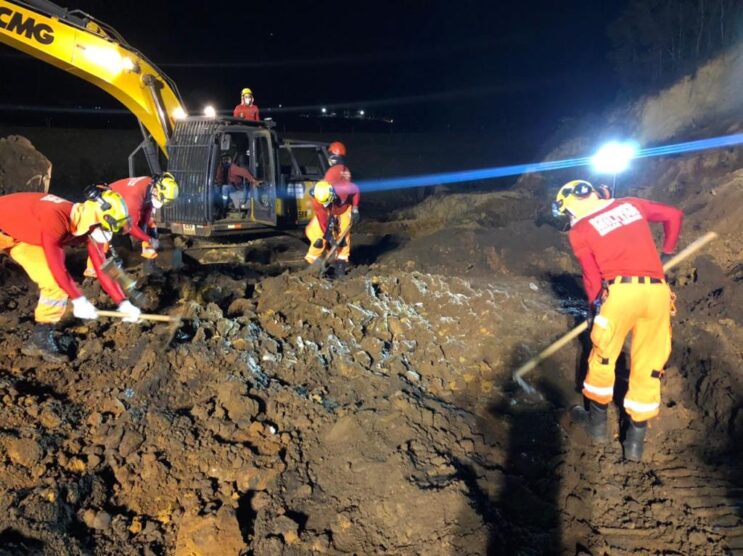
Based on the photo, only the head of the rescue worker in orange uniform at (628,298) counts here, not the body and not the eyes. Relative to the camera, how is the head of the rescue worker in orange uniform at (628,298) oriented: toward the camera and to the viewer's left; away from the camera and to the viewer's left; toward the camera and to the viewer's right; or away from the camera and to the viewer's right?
away from the camera and to the viewer's left

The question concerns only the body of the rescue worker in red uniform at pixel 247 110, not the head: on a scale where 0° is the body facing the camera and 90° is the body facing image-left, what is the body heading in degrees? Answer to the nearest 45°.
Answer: approximately 0°

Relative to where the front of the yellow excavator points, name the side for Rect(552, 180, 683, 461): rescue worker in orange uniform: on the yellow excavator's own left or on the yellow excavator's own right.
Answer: on the yellow excavator's own left

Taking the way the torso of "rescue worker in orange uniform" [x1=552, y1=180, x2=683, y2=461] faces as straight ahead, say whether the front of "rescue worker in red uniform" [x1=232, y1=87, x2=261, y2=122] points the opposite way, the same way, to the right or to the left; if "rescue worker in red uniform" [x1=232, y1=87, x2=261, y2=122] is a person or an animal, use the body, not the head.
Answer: the opposite way

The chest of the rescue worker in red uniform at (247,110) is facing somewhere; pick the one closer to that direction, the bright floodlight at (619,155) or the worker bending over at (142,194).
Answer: the worker bending over

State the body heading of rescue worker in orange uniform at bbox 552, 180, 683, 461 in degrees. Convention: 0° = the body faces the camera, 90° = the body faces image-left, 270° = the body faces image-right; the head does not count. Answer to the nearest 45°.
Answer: approximately 135°

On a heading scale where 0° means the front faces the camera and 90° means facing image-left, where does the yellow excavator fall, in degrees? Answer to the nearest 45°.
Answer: approximately 45°

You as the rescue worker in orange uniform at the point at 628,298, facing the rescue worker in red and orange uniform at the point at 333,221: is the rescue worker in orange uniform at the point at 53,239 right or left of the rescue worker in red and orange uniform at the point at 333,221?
left

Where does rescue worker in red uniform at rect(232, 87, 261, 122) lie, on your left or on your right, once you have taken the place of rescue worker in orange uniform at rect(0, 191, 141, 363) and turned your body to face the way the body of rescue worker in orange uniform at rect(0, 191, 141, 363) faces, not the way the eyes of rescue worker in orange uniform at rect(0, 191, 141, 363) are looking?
on your left
